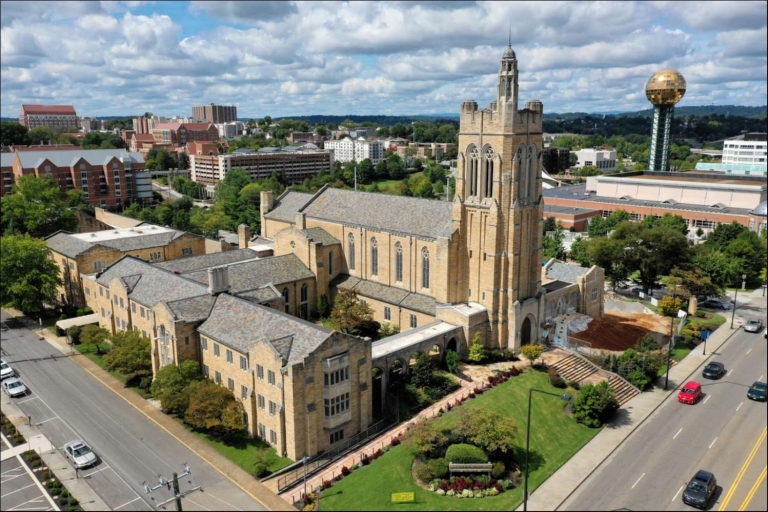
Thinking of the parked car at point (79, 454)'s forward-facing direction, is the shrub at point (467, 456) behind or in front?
in front

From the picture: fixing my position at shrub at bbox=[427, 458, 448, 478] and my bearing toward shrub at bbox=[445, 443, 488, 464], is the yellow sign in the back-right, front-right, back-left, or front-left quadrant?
back-right

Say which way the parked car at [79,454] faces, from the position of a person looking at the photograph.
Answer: facing the viewer and to the right of the viewer

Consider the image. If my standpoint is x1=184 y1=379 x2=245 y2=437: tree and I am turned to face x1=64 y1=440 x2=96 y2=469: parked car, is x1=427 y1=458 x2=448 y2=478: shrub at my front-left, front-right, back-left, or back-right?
back-left

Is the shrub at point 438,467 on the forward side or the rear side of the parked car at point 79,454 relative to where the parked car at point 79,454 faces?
on the forward side

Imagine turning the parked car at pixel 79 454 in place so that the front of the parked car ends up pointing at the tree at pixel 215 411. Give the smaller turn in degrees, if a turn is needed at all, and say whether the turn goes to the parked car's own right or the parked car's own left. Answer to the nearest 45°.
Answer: approximately 45° to the parked car's own left

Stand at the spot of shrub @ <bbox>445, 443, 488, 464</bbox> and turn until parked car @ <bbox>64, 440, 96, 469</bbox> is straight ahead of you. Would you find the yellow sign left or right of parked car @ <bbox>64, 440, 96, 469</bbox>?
left
